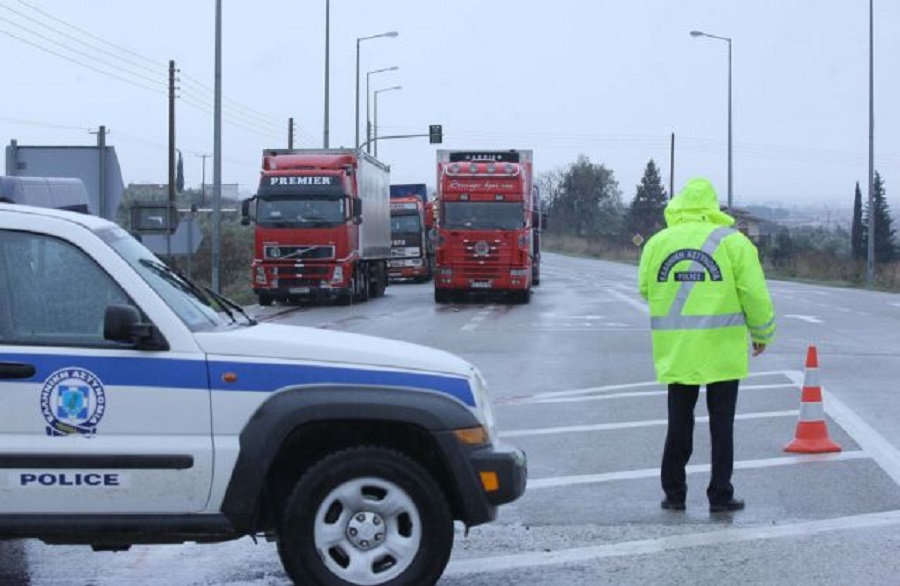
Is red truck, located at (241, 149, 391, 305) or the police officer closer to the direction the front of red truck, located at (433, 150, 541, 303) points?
the police officer

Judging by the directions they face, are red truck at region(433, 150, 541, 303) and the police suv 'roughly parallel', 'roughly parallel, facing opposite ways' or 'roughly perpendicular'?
roughly perpendicular

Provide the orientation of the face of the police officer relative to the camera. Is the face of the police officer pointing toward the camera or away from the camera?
away from the camera

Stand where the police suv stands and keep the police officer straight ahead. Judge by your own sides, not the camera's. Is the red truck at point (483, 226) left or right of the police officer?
left

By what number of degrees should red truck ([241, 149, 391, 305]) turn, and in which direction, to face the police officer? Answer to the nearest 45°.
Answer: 0° — it already faces them

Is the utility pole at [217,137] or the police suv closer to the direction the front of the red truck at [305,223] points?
the police suv

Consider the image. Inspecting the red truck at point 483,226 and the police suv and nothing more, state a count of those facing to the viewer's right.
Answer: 1

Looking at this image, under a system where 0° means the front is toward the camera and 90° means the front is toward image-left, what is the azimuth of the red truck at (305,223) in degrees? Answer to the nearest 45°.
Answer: approximately 0°

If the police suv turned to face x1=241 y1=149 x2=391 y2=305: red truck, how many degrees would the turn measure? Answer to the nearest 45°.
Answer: approximately 90° to its left

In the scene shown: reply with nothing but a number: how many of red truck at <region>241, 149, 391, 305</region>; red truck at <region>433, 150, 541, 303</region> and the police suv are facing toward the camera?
2

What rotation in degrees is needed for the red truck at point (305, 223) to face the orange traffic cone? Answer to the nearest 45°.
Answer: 0° — it already faces it

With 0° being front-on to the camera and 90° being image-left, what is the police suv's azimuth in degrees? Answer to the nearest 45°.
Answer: approximately 270°
